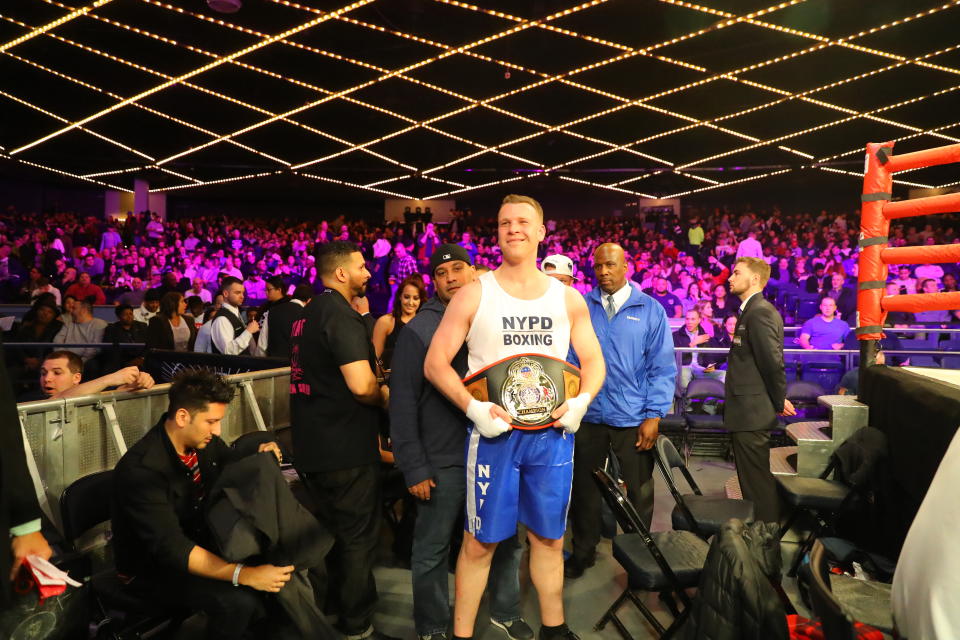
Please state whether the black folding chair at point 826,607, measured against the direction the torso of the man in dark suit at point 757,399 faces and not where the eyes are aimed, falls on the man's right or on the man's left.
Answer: on the man's left

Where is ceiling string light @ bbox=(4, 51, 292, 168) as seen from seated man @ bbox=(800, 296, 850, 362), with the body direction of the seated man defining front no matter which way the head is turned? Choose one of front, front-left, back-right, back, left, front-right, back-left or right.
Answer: right

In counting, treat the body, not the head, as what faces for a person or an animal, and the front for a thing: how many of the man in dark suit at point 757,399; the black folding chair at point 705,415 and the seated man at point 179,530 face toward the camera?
1

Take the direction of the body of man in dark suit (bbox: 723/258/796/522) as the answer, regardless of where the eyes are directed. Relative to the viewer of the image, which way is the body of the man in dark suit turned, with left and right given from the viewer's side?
facing to the left of the viewer

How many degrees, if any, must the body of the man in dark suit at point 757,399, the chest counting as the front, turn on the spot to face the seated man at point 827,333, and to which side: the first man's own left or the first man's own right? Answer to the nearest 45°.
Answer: approximately 90° to the first man's own right

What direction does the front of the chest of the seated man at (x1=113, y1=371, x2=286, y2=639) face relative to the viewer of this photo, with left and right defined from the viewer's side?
facing to the right of the viewer

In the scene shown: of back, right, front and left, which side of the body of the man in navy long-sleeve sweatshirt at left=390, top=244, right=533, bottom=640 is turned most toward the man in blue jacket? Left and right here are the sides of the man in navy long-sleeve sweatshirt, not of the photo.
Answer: left

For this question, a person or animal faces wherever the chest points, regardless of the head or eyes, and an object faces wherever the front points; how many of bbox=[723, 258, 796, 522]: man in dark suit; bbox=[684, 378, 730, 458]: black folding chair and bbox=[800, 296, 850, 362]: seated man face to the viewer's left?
1

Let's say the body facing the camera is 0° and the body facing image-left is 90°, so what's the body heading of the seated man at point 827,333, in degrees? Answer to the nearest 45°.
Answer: approximately 0°

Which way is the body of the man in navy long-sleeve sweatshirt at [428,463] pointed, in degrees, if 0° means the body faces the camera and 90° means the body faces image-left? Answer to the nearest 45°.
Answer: approximately 315°

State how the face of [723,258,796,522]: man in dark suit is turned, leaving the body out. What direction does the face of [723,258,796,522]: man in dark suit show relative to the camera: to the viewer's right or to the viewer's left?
to the viewer's left
